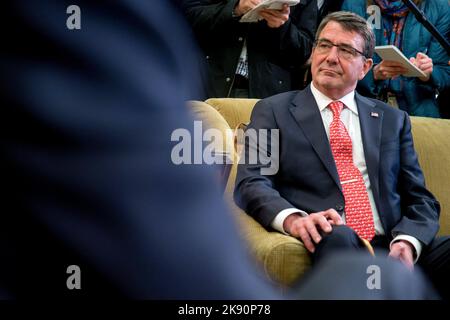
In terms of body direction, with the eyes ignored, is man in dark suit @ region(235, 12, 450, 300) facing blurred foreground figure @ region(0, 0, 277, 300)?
yes

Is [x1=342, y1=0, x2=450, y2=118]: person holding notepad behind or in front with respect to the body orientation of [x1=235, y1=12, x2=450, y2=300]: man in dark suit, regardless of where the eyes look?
behind

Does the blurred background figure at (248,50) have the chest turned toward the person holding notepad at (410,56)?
no

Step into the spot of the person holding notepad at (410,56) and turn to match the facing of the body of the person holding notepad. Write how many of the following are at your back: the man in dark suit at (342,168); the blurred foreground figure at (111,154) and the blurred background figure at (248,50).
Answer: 0

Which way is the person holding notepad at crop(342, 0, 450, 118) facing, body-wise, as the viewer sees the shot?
toward the camera

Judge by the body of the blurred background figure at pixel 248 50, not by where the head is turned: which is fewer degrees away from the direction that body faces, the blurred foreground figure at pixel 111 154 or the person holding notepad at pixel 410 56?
the blurred foreground figure

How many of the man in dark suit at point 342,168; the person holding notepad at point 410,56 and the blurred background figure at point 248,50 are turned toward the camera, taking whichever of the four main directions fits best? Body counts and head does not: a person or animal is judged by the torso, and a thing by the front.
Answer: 3

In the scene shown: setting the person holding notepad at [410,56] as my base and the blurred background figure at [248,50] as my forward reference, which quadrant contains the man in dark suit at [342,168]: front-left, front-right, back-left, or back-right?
front-left

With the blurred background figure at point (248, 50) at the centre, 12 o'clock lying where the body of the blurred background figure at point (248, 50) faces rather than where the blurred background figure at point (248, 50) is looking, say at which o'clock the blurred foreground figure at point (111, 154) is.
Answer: the blurred foreground figure at point (111, 154) is roughly at 12 o'clock from the blurred background figure at point (248, 50).

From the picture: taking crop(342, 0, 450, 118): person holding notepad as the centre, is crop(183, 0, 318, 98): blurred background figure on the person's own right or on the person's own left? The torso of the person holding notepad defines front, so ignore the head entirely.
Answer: on the person's own right

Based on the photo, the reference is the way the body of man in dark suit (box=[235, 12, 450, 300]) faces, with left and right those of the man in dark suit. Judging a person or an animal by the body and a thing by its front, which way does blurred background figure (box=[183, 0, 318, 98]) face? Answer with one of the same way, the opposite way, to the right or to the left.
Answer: the same way

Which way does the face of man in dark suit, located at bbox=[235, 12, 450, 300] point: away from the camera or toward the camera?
toward the camera

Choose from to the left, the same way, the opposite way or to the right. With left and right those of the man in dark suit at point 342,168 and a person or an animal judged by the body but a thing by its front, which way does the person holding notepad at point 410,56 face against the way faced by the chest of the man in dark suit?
the same way

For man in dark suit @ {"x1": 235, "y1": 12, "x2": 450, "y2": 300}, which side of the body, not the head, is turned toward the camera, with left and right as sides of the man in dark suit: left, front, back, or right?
front

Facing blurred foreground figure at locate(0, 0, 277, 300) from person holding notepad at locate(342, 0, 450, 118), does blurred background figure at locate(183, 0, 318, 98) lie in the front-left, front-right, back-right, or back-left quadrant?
front-right
